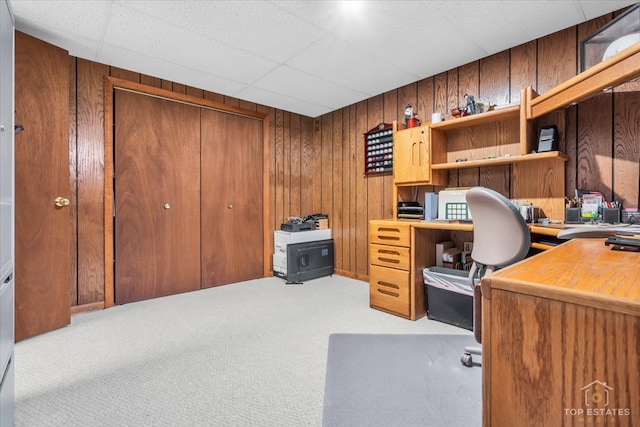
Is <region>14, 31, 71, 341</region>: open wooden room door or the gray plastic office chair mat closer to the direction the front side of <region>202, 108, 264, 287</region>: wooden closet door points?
the gray plastic office chair mat

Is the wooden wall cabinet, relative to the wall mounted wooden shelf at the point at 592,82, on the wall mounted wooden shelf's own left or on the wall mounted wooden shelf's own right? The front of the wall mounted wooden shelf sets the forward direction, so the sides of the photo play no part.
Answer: on the wall mounted wooden shelf's own right

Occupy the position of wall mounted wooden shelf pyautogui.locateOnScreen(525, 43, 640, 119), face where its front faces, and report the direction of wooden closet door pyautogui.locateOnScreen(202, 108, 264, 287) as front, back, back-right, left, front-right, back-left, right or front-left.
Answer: front-right

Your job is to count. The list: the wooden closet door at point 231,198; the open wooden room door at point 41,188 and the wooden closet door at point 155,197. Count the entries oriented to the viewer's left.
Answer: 0

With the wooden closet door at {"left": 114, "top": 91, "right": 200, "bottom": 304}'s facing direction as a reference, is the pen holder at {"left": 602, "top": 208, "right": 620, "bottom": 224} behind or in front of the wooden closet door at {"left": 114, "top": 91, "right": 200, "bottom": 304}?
in front

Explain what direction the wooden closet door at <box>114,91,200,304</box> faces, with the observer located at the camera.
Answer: facing the viewer and to the right of the viewer

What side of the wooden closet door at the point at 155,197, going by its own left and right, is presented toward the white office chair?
front

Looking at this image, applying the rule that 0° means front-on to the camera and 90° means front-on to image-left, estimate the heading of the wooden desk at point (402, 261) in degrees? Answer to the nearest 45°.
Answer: approximately 45°

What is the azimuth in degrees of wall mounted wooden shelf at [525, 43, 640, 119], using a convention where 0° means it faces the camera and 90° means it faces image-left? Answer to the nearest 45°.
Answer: approximately 45°

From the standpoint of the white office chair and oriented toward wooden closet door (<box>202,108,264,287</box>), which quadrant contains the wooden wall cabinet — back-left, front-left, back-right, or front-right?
front-right

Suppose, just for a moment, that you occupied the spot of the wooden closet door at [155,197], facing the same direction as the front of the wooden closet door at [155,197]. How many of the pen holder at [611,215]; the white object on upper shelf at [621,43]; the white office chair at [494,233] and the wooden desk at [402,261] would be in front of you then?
4

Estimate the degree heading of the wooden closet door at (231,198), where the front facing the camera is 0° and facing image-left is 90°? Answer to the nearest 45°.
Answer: approximately 315°

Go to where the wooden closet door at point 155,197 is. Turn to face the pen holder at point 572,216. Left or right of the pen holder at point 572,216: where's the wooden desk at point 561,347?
right
